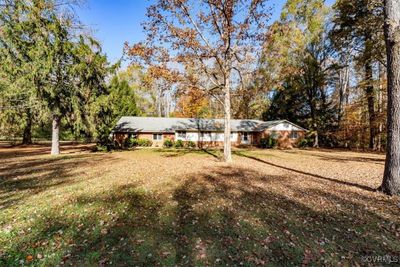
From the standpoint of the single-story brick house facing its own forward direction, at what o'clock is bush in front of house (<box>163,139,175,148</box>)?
The bush in front of house is roughly at 2 o'clock from the single-story brick house.

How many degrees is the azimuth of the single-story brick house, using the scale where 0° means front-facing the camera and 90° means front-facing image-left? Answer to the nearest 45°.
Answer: approximately 0°

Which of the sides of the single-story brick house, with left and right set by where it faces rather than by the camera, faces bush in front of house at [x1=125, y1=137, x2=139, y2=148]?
right

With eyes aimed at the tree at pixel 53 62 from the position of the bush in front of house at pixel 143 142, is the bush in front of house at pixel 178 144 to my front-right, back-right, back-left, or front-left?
back-left

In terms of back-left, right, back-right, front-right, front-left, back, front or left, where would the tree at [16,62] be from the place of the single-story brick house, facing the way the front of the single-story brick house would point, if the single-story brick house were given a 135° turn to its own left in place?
back

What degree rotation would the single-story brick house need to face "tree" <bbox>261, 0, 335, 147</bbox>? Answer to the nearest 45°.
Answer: approximately 90° to its left

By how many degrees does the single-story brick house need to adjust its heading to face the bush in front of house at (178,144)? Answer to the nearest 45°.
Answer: approximately 45° to its right
